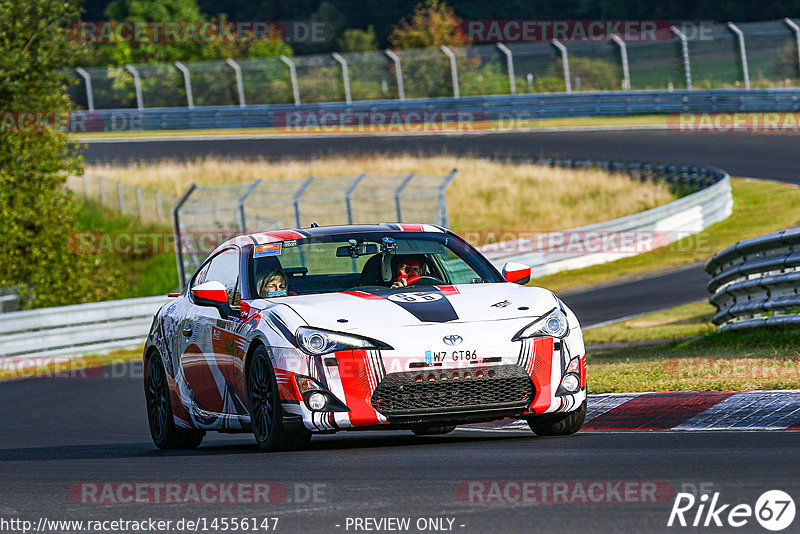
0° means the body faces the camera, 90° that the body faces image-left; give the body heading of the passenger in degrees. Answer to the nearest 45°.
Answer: approximately 315°

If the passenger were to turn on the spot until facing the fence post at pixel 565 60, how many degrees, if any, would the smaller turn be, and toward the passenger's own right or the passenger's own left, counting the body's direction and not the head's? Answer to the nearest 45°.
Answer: approximately 135° to the passenger's own left

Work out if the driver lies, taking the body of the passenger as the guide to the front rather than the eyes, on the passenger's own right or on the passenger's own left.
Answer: on the passenger's own left

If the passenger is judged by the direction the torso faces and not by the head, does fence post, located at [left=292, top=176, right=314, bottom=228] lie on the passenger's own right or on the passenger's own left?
on the passenger's own left

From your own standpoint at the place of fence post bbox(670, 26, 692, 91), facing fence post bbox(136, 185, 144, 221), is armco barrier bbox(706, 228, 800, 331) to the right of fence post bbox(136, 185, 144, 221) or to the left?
left

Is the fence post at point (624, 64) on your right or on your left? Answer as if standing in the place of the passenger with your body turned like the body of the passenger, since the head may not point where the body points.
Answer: on your left

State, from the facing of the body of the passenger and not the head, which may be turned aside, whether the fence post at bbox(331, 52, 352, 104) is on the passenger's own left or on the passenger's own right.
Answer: on the passenger's own left

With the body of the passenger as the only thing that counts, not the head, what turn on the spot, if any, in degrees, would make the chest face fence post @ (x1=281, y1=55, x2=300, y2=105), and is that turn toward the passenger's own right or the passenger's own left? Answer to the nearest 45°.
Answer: approximately 135° to the passenger's own left

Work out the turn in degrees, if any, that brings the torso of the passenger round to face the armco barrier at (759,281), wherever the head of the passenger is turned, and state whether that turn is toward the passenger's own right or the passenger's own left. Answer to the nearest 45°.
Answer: approximately 90° to the passenger's own left

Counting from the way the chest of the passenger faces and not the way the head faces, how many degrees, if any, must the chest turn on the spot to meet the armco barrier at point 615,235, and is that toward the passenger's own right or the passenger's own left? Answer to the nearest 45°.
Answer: approximately 135° to the passenger's own left
